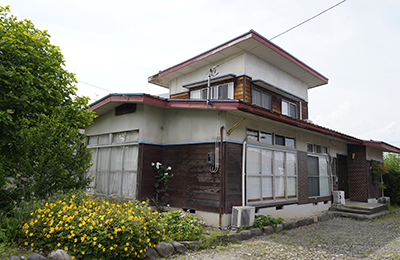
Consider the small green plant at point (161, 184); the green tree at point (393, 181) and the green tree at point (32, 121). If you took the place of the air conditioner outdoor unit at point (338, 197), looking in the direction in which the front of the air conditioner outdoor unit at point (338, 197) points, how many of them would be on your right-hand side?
2

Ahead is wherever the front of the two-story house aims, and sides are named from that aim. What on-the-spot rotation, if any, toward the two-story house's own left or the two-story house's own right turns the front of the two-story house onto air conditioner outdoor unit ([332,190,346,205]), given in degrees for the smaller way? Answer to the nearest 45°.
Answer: approximately 90° to the two-story house's own left

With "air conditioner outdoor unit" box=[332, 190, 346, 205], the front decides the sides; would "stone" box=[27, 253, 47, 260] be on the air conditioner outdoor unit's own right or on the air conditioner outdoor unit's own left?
on the air conditioner outdoor unit's own right

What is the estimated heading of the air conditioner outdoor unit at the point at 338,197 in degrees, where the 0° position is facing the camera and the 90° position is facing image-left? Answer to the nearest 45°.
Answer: approximately 315°

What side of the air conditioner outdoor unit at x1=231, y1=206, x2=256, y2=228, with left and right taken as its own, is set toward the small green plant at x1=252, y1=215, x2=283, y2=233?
left

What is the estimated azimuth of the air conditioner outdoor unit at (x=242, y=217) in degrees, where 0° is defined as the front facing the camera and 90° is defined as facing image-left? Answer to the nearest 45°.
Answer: approximately 315°

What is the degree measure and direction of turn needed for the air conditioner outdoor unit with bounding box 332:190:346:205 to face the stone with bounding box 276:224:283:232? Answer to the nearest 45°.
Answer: approximately 45° to its right

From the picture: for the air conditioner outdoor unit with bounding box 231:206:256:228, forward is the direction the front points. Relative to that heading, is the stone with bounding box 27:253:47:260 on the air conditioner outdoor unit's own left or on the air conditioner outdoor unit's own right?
on the air conditioner outdoor unit's own right
